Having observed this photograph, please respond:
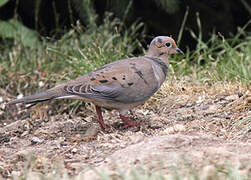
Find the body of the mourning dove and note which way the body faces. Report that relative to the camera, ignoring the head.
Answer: to the viewer's right

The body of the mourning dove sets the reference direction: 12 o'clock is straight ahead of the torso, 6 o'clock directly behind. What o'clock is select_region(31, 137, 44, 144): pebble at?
The pebble is roughly at 6 o'clock from the mourning dove.
